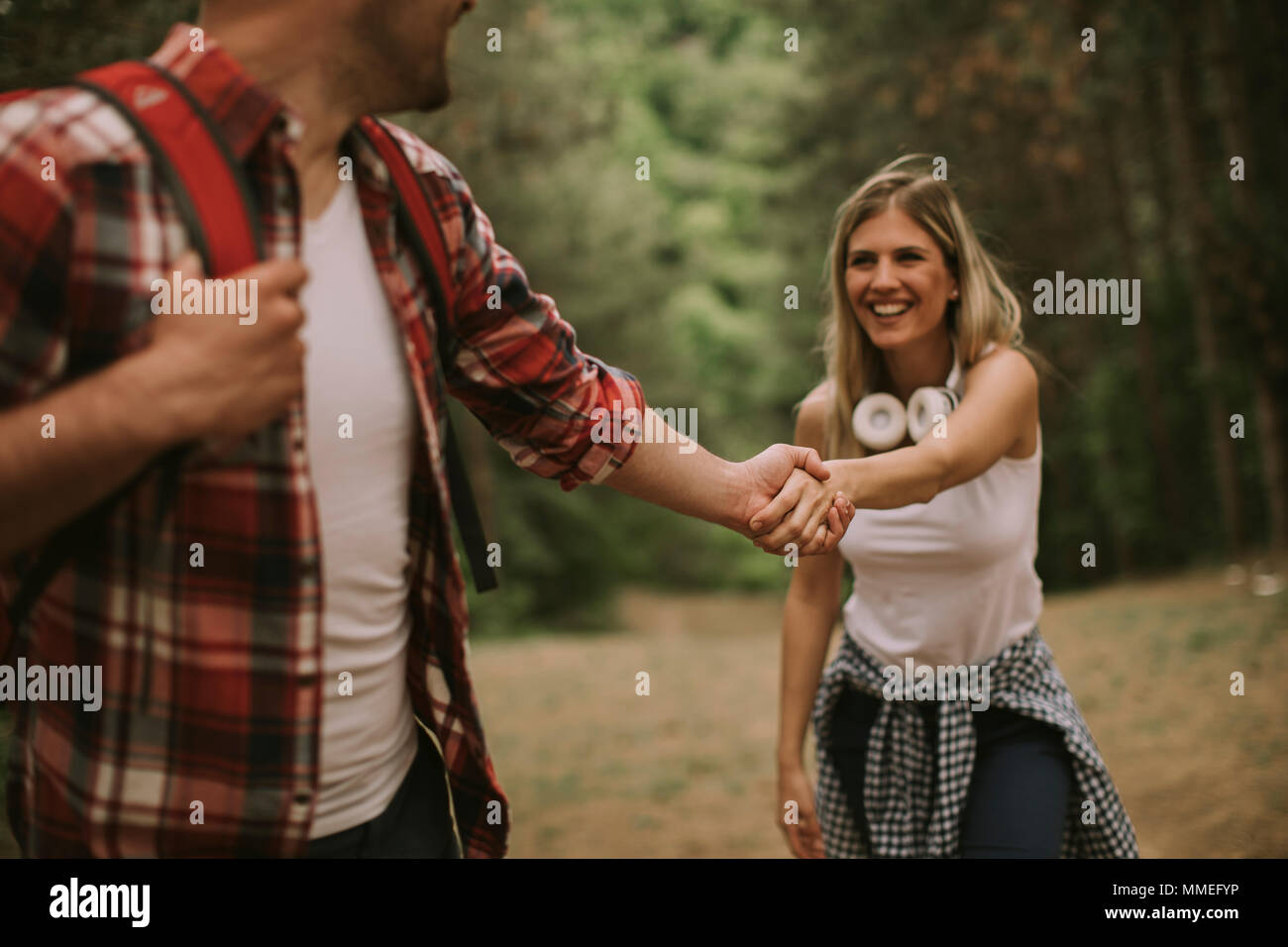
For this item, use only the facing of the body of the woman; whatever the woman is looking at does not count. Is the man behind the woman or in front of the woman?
in front

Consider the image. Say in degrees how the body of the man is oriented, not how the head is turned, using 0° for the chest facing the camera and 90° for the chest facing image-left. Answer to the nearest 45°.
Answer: approximately 315°

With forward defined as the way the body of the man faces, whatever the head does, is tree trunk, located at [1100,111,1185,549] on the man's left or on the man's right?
on the man's left

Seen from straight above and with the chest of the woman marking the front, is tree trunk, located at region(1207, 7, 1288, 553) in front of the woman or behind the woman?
behind

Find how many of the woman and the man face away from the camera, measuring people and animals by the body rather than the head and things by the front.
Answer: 0

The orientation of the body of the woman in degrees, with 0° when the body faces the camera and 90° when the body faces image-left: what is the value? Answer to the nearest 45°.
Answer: approximately 45°

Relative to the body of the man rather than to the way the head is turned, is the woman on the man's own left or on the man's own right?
on the man's own left

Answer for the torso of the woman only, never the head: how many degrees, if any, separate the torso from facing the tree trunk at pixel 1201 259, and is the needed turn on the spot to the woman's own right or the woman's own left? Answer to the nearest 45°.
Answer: approximately 135° to the woman's own right
